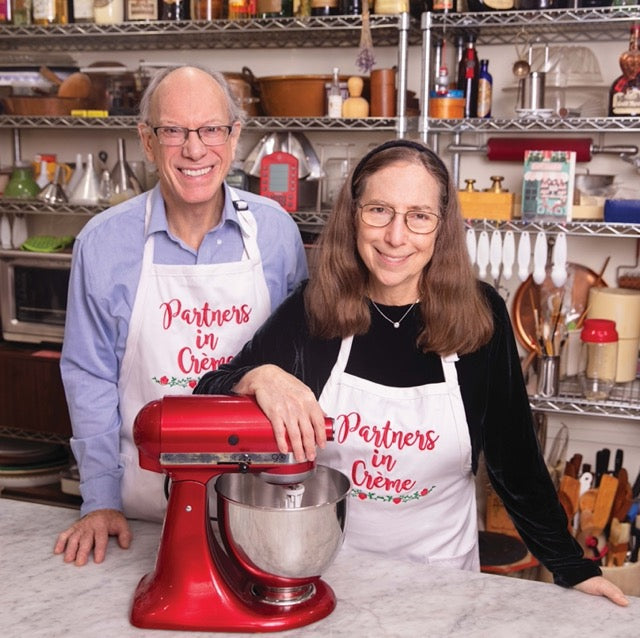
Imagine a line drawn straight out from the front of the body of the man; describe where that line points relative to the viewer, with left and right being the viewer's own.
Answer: facing the viewer

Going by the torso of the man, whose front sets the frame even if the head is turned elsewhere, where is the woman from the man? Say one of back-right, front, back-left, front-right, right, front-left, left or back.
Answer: front-left

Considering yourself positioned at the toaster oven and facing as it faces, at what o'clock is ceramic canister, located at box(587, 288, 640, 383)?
The ceramic canister is roughly at 10 o'clock from the toaster oven.

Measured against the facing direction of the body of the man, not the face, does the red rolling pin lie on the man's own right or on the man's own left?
on the man's own left

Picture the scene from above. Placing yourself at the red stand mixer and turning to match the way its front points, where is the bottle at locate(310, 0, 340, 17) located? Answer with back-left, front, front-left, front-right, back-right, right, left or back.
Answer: left

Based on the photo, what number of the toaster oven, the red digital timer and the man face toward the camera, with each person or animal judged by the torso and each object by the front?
3

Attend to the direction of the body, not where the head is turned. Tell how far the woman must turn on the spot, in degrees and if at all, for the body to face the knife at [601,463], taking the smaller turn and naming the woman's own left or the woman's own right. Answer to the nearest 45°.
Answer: approximately 135° to the woman's own left

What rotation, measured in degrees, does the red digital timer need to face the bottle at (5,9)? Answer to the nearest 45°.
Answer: approximately 90° to its right

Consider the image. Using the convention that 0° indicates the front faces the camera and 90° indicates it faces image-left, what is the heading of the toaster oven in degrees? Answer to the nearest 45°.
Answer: approximately 0°

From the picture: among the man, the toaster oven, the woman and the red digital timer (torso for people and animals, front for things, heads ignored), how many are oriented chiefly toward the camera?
4

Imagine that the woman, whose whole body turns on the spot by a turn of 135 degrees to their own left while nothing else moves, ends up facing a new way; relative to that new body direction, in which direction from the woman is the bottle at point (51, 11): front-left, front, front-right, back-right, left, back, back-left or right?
left

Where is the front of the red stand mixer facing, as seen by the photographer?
facing to the right of the viewer

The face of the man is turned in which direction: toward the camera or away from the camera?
toward the camera

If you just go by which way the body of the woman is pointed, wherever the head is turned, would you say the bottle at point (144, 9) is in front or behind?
behind

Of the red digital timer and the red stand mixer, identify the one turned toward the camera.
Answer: the red digital timer

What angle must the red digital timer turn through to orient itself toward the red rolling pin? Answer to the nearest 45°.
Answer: approximately 90° to its left

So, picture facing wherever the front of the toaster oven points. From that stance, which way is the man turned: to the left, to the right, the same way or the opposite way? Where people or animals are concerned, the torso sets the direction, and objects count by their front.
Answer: the same way

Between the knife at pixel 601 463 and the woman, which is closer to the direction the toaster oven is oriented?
the woman

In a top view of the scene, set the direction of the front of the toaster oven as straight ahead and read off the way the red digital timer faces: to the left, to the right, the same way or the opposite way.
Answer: the same way
